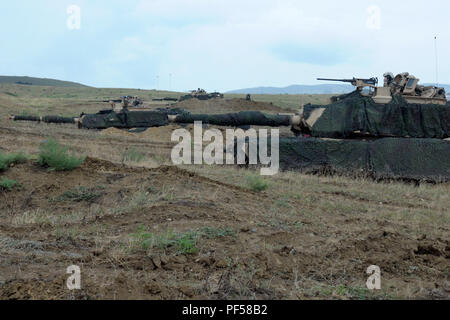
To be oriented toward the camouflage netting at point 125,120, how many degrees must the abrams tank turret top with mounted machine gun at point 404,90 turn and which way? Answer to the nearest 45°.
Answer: approximately 45° to its right

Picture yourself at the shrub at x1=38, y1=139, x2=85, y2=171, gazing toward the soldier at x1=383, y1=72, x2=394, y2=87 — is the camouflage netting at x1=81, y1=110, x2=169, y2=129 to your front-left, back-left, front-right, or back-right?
front-left

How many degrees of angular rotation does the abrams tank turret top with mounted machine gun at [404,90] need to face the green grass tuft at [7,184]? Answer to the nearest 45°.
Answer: approximately 45° to its left

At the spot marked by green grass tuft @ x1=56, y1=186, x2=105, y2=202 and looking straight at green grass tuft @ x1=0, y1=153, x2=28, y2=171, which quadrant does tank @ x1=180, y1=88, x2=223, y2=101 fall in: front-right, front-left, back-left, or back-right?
front-right

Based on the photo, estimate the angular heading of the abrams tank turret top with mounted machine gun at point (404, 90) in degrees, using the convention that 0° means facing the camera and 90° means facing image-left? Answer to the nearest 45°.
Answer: approximately 90°

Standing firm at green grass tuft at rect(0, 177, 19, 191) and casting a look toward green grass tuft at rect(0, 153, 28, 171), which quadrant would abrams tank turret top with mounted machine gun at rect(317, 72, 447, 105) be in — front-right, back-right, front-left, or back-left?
front-right

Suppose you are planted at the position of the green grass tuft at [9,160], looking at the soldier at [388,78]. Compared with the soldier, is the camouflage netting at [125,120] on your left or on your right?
left

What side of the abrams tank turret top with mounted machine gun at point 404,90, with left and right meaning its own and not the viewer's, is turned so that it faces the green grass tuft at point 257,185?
left

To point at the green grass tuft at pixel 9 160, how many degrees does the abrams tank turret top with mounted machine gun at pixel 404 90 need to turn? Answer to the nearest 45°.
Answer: approximately 45° to its left
